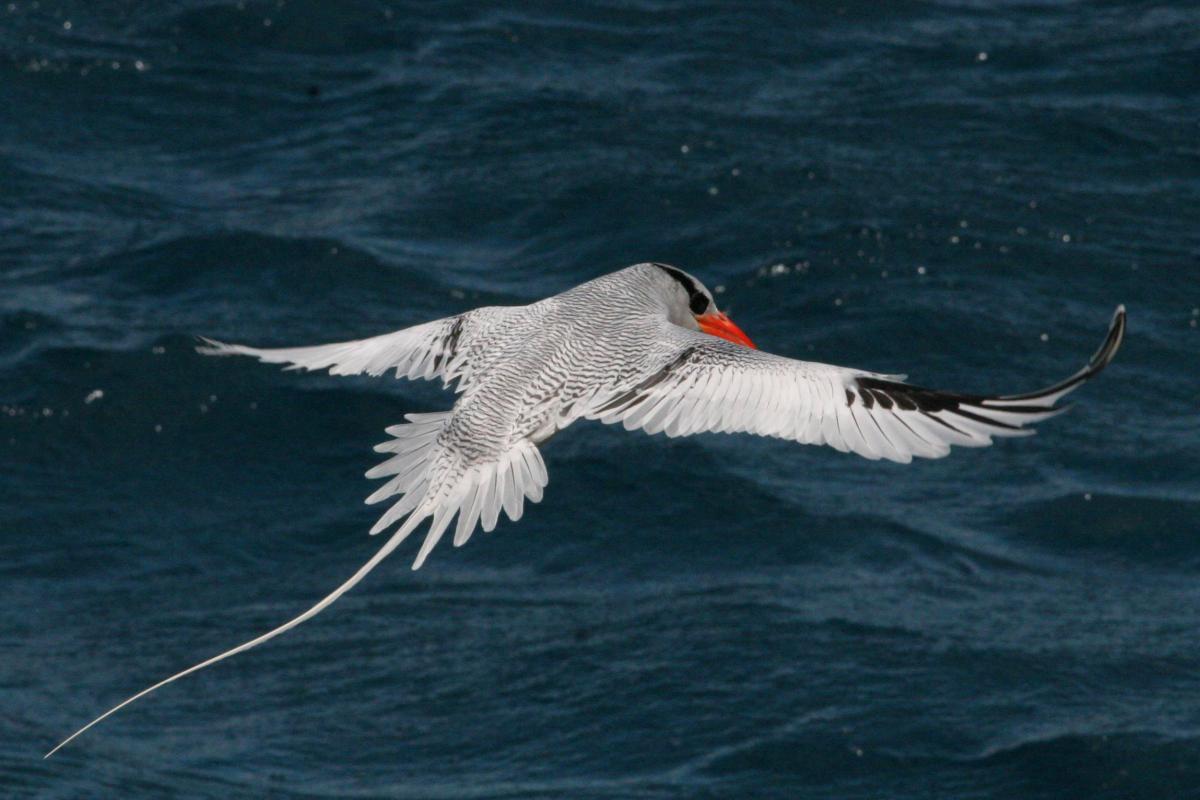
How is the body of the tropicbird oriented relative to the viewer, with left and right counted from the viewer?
facing away from the viewer and to the right of the viewer
